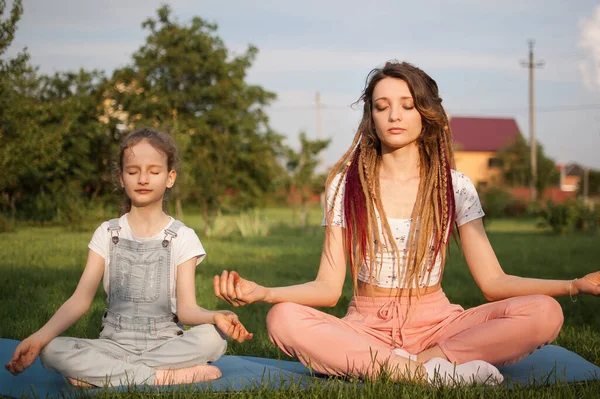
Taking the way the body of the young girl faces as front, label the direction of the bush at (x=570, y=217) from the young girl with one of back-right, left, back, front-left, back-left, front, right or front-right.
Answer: back-left

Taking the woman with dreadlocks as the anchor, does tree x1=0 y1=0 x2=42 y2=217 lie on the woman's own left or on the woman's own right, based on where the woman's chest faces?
on the woman's own right

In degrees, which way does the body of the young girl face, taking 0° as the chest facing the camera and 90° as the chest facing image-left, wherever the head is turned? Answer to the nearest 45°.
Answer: approximately 0°

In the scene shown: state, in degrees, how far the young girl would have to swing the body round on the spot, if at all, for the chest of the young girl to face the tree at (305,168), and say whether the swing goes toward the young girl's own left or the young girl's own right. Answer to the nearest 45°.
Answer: approximately 180°

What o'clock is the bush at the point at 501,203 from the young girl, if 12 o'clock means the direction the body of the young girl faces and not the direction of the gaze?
The bush is roughly at 7 o'clock from the young girl.

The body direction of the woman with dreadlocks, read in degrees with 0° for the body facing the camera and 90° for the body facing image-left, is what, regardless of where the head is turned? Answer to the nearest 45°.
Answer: approximately 0°

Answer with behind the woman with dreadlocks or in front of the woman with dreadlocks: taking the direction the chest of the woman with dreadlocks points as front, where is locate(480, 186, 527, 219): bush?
behind

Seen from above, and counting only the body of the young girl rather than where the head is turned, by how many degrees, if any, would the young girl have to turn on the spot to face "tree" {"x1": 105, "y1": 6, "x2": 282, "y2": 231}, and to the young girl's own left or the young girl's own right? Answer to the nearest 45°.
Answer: approximately 180°

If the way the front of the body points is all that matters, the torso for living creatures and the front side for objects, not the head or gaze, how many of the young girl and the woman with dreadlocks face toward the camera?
2

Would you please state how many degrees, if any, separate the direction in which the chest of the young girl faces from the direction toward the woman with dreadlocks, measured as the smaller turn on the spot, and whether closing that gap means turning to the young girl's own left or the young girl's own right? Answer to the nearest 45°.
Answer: approximately 90° to the young girl's own left
